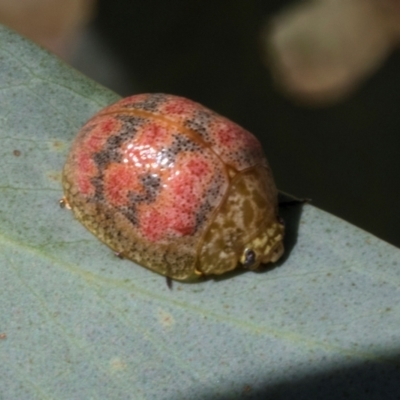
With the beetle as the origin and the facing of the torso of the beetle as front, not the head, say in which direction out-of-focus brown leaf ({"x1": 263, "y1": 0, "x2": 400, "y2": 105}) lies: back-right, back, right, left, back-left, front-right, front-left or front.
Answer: back-left

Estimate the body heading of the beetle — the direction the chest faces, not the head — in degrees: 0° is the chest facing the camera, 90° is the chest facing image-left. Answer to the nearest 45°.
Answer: approximately 315°
